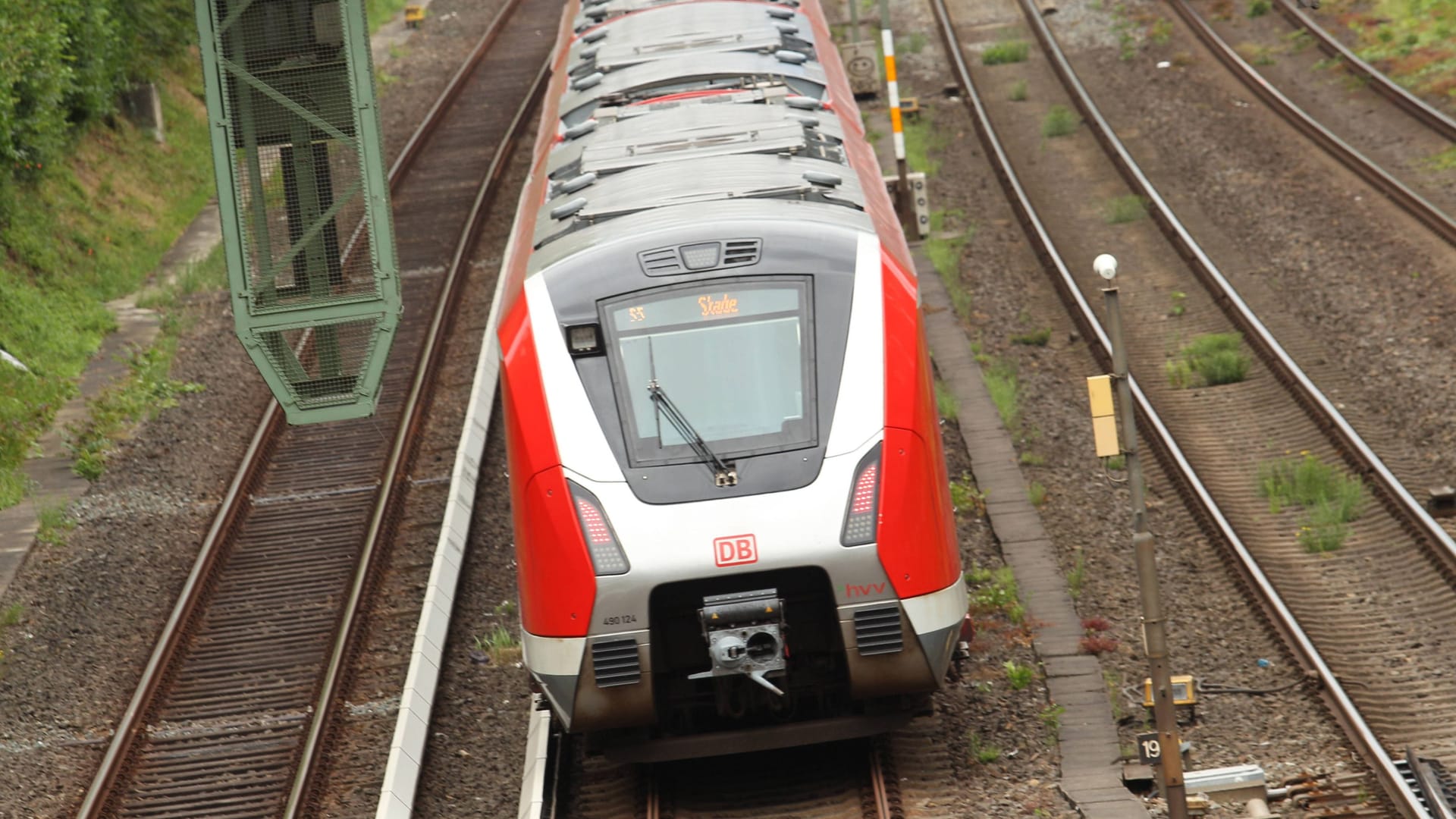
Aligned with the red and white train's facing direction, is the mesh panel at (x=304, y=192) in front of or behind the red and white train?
behind

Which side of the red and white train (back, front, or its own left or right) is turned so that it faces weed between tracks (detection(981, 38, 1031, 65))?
back

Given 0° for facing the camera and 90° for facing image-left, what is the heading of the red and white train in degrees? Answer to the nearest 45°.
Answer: approximately 0°

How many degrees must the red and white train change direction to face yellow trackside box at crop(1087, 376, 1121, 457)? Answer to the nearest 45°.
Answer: approximately 90° to its left

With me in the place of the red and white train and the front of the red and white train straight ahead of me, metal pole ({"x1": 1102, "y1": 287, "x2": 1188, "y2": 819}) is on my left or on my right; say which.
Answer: on my left
